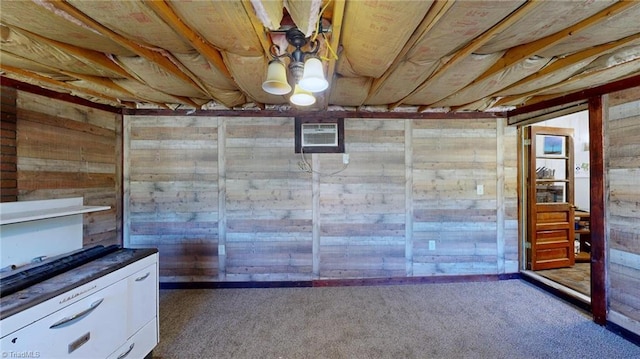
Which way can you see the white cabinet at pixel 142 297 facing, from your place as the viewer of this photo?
facing the viewer and to the right of the viewer

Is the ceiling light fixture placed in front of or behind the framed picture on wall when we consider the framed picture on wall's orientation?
in front

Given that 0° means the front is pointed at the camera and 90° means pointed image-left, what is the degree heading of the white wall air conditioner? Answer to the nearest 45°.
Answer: approximately 0°

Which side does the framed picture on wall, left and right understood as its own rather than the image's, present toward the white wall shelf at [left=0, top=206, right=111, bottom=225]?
right

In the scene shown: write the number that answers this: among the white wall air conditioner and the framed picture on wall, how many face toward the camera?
2

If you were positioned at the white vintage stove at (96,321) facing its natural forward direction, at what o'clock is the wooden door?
The wooden door is roughly at 11 o'clock from the white vintage stove.

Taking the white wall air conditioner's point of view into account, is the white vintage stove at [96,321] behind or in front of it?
in front

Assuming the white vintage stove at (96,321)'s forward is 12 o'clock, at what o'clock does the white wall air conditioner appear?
The white wall air conditioner is roughly at 10 o'clock from the white vintage stove.

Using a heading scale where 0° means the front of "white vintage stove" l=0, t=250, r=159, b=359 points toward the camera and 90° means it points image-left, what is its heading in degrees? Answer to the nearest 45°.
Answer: approximately 315°
